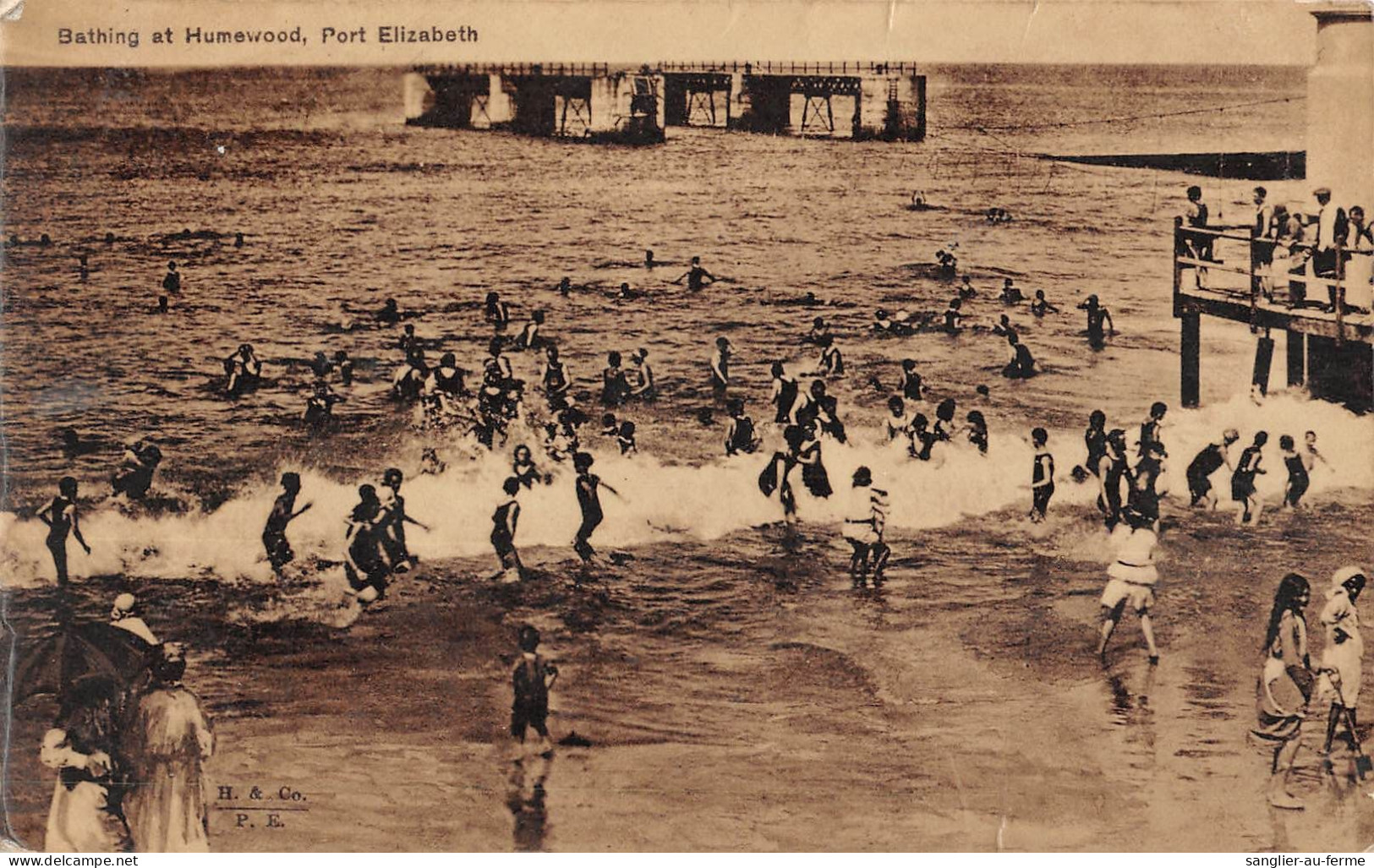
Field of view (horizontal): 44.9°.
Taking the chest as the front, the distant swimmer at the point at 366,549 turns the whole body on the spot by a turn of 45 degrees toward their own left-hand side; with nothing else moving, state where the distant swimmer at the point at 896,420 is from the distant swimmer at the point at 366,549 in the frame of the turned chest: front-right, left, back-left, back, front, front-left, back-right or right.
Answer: left

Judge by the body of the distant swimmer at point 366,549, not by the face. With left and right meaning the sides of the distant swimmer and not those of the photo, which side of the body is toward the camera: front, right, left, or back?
back

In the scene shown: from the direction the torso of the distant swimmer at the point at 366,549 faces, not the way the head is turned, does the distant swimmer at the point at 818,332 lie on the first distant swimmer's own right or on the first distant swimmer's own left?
on the first distant swimmer's own right

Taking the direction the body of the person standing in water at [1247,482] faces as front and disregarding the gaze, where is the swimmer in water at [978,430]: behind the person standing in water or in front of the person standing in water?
behind

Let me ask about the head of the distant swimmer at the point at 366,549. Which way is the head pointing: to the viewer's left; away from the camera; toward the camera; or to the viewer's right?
away from the camera
